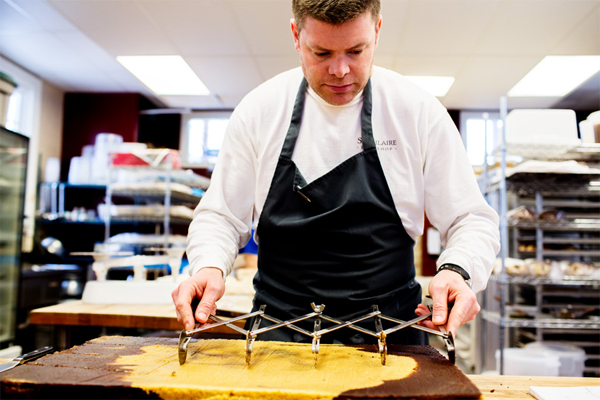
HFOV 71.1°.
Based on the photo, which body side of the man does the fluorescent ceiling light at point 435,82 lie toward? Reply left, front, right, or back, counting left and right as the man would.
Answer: back

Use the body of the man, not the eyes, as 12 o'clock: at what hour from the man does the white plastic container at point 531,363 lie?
The white plastic container is roughly at 7 o'clock from the man.

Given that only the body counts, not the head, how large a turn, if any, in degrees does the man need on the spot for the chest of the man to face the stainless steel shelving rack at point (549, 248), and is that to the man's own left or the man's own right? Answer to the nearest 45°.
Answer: approximately 135° to the man's own left

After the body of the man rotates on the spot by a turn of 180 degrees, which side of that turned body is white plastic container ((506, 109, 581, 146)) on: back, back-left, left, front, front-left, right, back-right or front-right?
front-right

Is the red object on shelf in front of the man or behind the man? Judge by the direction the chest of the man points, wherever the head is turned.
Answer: behind

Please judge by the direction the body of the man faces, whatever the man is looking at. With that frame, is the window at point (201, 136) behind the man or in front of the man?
behind

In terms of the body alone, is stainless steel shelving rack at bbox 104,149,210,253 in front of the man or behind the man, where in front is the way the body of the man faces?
behind

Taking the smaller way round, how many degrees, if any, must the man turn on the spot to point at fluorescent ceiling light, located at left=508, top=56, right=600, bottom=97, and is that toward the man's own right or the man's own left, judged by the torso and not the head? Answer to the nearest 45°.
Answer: approximately 135° to the man's own left

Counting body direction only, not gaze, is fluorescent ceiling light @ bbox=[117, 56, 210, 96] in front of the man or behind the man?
behind

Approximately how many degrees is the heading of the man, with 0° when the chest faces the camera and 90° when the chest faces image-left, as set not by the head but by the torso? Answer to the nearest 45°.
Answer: approximately 0°
